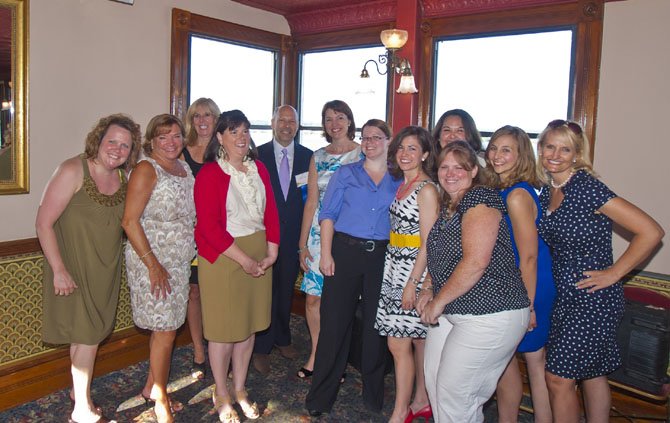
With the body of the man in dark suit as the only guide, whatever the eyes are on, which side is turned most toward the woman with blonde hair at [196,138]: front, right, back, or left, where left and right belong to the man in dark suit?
right

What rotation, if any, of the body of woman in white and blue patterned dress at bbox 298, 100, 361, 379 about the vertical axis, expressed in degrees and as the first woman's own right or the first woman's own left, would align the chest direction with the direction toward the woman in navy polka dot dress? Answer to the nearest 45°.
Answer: approximately 45° to the first woman's own left

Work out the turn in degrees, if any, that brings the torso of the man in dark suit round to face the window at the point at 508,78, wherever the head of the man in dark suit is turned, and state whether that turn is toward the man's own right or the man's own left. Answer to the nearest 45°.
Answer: approximately 90° to the man's own left

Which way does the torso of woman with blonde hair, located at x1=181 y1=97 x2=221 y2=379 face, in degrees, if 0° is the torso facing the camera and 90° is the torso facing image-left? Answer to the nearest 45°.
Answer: approximately 0°

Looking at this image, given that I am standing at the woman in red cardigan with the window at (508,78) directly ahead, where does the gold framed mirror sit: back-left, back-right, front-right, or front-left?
back-left

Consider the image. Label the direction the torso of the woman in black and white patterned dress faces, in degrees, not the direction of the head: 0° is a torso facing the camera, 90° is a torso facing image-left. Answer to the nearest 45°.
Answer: approximately 45°

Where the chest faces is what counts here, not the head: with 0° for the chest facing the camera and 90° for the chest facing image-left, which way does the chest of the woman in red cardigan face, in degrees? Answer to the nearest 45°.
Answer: approximately 315°

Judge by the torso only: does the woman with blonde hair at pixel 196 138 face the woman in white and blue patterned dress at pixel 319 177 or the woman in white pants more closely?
the woman in white pants

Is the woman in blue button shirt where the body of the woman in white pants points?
no

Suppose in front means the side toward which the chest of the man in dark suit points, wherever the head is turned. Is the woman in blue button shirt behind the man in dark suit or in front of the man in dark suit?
in front

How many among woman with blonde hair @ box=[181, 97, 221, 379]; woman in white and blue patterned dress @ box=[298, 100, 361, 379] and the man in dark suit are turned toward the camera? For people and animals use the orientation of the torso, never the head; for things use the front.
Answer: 3

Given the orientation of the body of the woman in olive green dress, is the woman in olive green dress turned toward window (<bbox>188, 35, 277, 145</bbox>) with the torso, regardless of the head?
no

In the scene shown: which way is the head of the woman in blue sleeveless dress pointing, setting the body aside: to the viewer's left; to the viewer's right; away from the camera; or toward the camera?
toward the camera

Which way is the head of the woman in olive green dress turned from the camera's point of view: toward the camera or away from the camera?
toward the camera

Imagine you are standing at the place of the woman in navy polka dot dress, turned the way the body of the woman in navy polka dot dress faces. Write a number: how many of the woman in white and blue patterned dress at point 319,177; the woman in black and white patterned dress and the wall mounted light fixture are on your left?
0

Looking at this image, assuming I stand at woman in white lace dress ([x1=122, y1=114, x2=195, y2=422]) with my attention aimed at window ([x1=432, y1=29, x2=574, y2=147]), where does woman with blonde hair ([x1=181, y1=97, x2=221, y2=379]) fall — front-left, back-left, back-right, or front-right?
front-left

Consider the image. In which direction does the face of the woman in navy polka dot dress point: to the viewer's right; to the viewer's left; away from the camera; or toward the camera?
toward the camera

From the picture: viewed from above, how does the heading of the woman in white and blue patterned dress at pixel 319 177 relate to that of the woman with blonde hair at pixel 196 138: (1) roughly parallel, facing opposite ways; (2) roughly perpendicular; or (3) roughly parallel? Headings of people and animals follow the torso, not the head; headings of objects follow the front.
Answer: roughly parallel

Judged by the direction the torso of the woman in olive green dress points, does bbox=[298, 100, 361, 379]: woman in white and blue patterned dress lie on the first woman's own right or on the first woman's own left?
on the first woman's own left

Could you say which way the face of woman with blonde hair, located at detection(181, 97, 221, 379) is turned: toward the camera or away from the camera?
toward the camera
